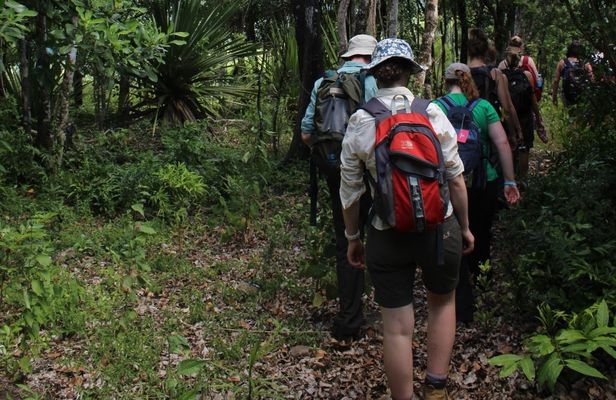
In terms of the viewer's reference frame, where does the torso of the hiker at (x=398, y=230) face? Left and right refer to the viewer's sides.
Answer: facing away from the viewer

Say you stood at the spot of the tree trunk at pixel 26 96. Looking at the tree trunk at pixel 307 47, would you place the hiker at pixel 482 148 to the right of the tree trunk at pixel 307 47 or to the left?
right

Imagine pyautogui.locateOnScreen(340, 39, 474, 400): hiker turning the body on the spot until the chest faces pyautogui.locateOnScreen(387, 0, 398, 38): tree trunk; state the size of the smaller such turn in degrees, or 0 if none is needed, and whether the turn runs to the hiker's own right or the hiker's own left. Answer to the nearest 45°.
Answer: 0° — they already face it

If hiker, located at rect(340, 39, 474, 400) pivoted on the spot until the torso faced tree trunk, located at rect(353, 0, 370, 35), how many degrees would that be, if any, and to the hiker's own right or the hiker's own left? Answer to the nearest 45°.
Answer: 0° — they already face it

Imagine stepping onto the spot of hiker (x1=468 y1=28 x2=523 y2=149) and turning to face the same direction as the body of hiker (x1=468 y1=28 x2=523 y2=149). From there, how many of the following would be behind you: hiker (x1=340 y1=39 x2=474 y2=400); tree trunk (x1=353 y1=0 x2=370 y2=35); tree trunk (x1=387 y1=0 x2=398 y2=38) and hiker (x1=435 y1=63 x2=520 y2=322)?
2

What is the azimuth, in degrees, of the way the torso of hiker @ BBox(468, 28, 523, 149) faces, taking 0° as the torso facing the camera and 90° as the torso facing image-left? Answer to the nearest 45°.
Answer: approximately 180°

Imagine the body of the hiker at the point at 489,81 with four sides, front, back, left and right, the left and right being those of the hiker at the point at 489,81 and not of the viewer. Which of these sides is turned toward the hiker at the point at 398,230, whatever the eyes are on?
back

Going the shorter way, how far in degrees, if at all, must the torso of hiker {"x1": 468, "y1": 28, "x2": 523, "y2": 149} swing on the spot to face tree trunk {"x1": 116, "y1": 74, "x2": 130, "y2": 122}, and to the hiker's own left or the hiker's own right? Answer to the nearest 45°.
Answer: approximately 45° to the hiker's own left

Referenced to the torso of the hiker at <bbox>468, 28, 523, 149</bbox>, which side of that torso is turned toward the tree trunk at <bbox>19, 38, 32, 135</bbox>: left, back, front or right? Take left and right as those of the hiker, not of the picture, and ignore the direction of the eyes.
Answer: left

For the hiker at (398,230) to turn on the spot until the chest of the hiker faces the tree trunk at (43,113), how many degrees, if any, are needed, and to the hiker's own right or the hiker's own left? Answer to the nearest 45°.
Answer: approximately 45° to the hiker's own left

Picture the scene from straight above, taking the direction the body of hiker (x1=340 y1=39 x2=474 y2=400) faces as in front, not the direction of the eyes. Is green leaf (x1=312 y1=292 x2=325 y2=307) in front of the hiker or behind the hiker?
in front

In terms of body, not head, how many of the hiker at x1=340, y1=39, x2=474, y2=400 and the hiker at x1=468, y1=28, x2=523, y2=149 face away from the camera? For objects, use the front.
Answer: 2

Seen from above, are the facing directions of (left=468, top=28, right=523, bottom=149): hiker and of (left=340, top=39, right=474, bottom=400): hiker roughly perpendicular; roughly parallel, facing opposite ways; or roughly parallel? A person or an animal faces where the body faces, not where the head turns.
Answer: roughly parallel
